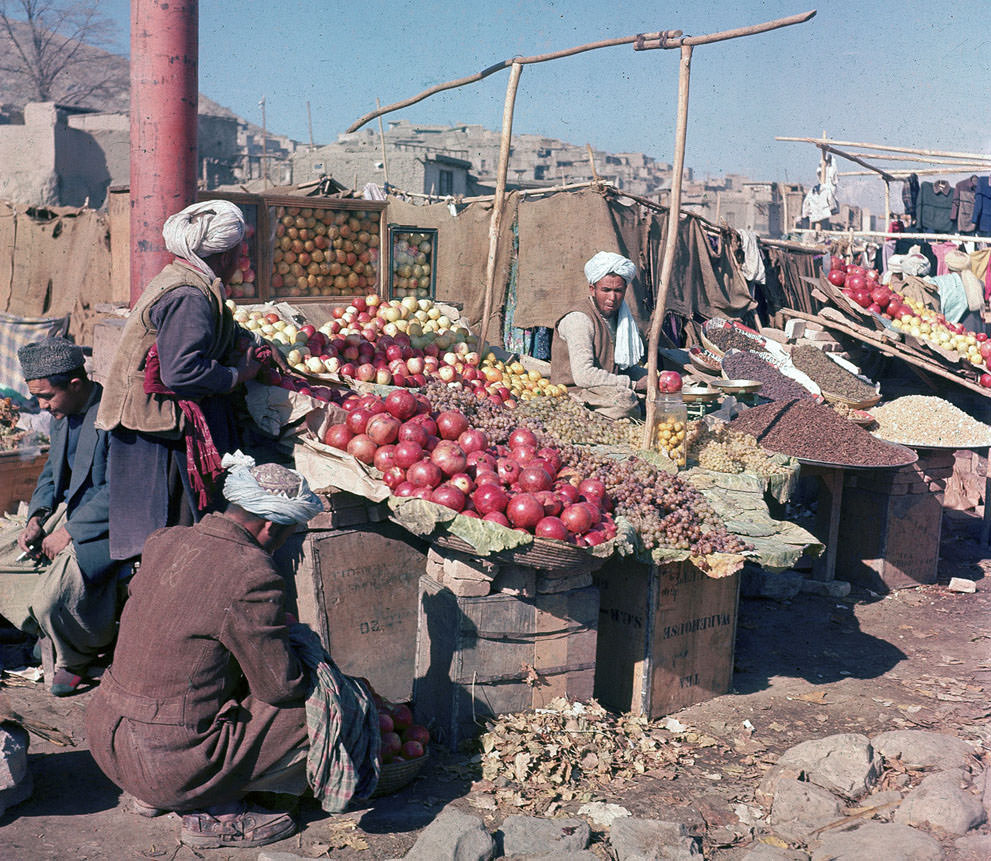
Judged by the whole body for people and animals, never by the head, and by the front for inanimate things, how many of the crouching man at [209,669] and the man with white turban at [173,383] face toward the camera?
0

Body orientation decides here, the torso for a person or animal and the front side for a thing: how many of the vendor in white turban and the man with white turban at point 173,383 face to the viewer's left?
0

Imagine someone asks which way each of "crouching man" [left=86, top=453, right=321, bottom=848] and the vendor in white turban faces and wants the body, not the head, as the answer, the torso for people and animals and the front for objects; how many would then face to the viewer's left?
0

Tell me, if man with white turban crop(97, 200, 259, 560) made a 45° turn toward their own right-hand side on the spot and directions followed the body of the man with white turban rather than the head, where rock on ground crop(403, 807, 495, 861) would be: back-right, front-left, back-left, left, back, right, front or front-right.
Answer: front-right

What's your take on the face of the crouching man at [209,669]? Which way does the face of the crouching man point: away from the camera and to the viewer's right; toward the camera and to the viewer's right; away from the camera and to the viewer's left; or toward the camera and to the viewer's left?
away from the camera and to the viewer's right

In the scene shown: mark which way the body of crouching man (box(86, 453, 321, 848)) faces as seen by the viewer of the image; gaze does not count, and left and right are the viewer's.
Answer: facing away from the viewer and to the right of the viewer

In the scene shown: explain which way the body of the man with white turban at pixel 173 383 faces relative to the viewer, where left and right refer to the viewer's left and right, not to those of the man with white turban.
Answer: facing away from the viewer and to the right of the viewer
